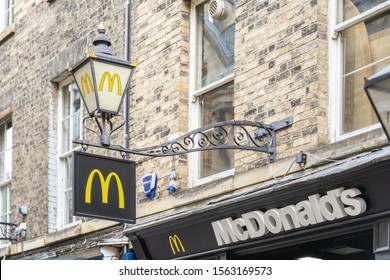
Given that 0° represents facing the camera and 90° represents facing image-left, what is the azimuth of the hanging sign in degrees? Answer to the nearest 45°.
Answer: approximately 315°
